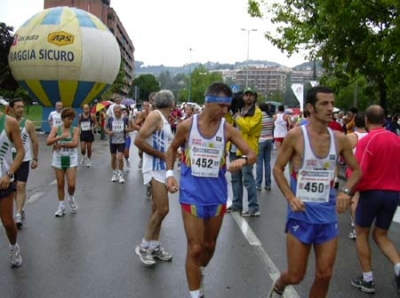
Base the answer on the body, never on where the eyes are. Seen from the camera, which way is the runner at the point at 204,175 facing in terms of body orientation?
toward the camera

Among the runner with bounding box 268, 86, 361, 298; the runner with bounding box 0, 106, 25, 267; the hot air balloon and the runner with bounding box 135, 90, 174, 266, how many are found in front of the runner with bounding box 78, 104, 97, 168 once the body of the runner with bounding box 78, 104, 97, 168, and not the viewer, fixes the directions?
3

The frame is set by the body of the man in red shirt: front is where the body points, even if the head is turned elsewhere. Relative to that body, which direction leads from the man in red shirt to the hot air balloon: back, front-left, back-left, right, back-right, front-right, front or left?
front

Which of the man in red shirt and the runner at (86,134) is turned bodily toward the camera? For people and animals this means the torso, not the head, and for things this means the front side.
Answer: the runner

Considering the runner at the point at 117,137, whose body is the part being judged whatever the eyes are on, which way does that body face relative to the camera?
toward the camera

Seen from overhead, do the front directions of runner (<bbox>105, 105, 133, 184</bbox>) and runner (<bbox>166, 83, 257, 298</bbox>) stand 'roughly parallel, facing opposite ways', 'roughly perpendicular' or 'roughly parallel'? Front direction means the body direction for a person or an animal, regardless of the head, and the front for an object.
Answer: roughly parallel

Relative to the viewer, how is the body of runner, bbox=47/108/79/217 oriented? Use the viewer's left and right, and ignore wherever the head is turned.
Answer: facing the viewer

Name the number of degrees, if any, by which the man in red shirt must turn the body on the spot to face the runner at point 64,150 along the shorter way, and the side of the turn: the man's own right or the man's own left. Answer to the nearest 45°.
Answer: approximately 45° to the man's own left

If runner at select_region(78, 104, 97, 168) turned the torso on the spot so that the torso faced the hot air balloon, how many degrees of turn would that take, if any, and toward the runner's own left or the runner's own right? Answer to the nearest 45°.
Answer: approximately 180°
